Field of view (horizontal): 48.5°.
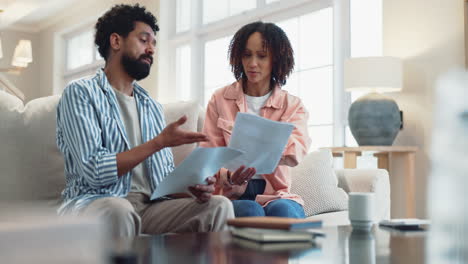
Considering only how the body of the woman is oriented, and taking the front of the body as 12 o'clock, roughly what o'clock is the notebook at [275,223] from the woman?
The notebook is roughly at 12 o'clock from the woman.

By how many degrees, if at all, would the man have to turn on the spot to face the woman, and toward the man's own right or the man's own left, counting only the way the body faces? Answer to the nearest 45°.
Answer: approximately 90° to the man's own left

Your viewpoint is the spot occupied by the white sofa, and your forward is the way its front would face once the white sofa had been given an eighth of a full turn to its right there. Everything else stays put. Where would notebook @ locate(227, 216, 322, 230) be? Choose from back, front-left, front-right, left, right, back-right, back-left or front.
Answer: left

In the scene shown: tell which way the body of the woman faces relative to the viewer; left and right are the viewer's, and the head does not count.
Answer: facing the viewer

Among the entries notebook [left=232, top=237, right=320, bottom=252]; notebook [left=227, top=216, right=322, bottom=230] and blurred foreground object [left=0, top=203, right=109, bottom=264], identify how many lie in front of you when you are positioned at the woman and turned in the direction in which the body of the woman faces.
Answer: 3

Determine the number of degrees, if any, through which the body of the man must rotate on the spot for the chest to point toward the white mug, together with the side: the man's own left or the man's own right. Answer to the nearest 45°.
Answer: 0° — they already face it

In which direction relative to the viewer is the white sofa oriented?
toward the camera

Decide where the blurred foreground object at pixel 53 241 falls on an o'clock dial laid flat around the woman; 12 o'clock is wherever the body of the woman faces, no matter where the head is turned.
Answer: The blurred foreground object is roughly at 12 o'clock from the woman.

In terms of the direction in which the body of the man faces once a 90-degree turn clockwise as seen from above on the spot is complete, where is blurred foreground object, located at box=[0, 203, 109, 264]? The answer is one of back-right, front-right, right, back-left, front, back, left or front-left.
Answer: front-left

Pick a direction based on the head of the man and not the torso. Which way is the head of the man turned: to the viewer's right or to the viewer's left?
to the viewer's right

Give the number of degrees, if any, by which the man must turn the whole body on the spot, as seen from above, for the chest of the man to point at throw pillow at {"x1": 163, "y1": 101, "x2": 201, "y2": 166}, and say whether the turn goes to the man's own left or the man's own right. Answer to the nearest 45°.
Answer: approximately 90° to the man's own left

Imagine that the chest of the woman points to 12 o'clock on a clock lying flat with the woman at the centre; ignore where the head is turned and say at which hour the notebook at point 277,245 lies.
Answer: The notebook is roughly at 12 o'clock from the woman.

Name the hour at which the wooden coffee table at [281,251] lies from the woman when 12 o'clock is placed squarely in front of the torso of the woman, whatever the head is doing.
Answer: The wooden coffee table is roughly at 12 o'clock from the woman.

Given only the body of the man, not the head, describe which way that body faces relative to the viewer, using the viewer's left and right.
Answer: facing the viewer and to the right of the viewer

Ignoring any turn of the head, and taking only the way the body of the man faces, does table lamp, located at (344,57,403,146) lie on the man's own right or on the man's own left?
on the man's own left
